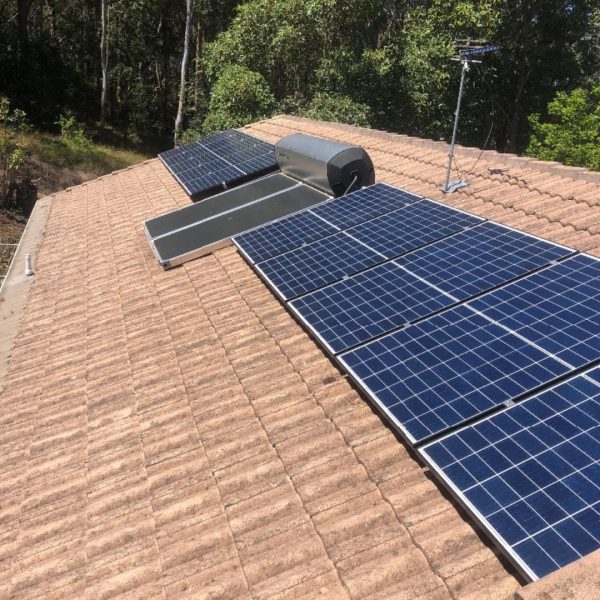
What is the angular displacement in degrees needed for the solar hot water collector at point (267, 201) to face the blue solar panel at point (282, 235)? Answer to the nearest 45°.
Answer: approximately 45° to its left

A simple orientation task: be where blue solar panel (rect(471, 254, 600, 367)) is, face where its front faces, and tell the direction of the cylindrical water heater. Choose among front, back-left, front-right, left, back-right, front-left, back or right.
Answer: right

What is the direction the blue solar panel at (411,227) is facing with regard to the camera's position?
facing the viewer and to the left of the viewer

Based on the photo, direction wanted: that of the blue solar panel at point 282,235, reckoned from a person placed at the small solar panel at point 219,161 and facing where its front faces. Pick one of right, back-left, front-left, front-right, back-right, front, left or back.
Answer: front-left

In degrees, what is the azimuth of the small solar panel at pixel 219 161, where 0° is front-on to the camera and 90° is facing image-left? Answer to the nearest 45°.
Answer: approximately 45°

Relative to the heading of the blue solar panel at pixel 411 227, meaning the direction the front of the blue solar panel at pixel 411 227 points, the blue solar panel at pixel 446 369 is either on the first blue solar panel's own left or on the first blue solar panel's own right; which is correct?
on the first blue solar panel's own left

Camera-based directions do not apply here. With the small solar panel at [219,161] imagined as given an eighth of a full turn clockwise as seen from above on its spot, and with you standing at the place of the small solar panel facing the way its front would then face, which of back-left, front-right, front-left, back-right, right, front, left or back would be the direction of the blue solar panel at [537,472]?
left

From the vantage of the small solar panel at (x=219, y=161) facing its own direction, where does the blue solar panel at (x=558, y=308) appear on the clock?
The blue solar panel is roughly at 10 o'clock from the small solar panel.
